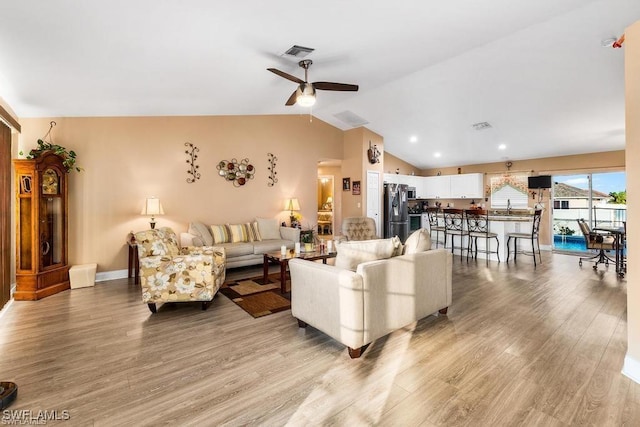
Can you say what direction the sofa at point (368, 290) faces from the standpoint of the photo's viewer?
facing away from the viewer and to the left of the viewer

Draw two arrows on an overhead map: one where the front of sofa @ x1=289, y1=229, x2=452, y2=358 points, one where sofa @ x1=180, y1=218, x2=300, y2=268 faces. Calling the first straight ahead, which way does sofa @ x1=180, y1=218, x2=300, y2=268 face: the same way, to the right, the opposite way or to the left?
the opposite way

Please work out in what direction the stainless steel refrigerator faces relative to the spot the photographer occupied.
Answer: facing the viewer and to the right of the viewer

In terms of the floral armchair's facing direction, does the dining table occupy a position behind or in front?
in front

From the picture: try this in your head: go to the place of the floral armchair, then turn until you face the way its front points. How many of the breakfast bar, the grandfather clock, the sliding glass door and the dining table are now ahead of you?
3

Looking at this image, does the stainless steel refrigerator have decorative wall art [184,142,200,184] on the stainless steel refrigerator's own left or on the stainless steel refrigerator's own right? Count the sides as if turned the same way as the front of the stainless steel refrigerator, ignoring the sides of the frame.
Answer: on the stainless steel refrigerator's own right

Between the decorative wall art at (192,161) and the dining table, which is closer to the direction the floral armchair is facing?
the dining table

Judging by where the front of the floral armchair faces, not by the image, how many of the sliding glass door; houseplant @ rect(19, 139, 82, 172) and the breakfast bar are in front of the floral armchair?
2

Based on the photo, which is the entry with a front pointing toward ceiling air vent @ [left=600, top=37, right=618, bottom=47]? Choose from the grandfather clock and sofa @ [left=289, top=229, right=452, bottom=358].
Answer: the grandfather clock

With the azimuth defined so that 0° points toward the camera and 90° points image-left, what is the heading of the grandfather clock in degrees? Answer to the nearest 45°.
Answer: approximately 315°

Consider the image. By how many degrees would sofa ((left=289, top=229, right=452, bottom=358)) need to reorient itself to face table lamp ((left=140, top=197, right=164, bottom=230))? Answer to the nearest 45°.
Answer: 0° — it already faces it

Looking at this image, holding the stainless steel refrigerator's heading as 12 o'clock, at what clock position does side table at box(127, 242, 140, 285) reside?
The side table is roughly at 3 o'clock from the stainless steel refrigerator.

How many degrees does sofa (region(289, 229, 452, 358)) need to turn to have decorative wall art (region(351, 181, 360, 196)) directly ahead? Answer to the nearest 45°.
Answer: approximately 45° to its right
